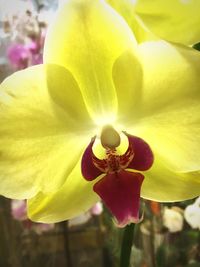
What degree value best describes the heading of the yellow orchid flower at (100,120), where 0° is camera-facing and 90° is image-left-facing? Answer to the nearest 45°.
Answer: approximately 0°
